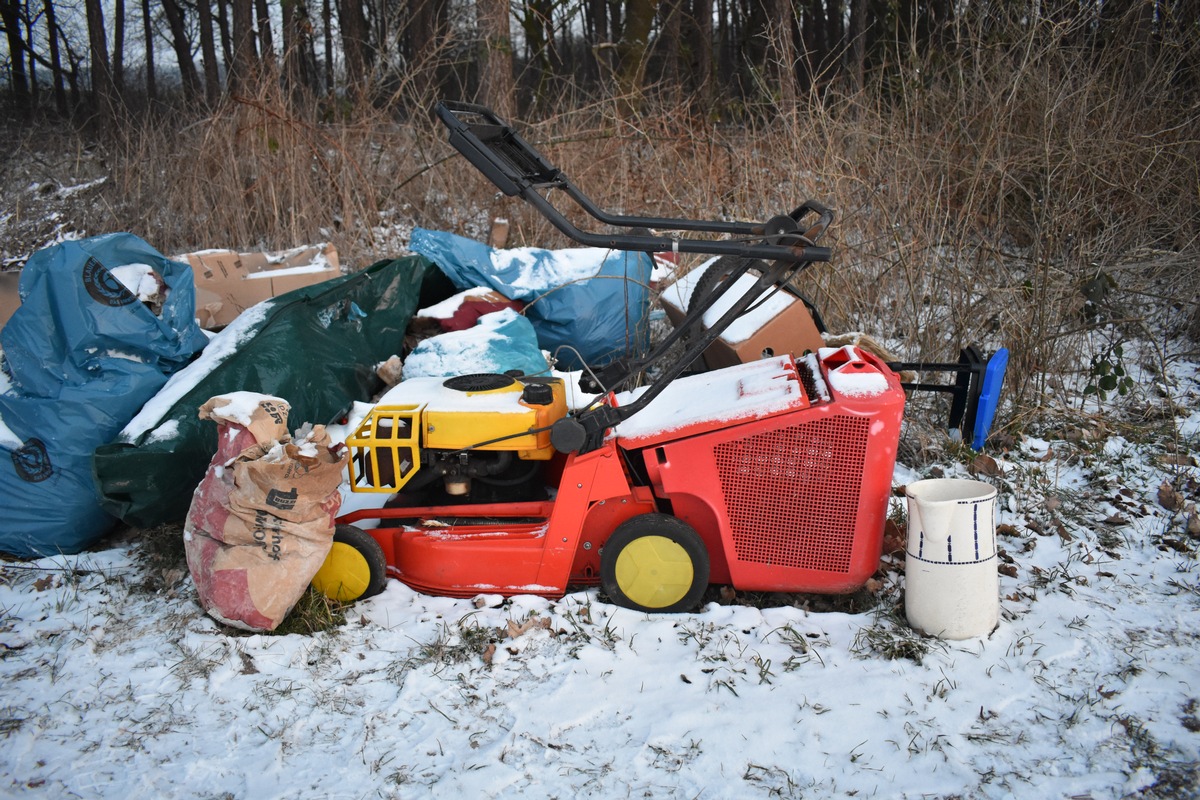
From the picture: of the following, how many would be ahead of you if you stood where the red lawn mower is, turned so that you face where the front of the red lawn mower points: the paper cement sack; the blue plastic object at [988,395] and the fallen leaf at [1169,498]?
1

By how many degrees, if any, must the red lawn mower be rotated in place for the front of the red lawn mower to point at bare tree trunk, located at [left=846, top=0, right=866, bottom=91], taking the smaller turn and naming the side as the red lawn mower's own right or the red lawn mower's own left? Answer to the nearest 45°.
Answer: approximately 90° to the red lawn mower's own right

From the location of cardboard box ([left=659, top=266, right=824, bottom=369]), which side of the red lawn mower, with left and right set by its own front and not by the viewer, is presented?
right

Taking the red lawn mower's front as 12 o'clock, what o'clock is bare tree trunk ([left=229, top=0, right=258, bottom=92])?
The bare tree trunk is roughly at 2 o'clock from the red lawn mower.

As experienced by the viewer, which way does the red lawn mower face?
facing to the left of the viewer

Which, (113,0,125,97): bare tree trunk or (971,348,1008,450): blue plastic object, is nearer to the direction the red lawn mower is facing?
the bare tree trunk

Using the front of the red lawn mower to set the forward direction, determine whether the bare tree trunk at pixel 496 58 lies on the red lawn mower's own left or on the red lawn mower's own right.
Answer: on the red lawn mower's own right

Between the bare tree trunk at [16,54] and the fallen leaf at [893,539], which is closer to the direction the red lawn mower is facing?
the bare tree trunk

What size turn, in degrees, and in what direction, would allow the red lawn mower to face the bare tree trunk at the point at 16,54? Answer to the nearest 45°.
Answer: approximately 45° to its right

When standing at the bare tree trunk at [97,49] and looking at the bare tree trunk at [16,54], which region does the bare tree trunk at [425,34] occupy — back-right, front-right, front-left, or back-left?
back-right
